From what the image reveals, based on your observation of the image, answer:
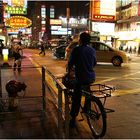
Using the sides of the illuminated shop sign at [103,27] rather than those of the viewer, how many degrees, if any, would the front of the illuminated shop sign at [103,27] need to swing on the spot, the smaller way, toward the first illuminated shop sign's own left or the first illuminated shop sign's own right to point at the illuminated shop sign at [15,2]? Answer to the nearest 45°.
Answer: approximately 45° to the first illuminated shop sign's own right

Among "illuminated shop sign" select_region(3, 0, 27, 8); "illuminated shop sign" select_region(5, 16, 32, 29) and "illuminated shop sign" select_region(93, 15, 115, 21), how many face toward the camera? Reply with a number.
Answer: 3

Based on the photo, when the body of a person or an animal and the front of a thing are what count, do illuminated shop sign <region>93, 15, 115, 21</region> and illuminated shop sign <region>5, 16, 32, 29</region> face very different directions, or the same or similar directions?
same or similar directions

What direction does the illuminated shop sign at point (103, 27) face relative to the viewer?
toward the camera

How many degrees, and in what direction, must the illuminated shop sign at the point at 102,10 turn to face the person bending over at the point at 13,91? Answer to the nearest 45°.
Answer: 0° — it already faces it

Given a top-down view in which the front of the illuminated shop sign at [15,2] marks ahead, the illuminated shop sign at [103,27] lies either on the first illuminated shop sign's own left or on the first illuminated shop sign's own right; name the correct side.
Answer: on the first illuminated shop sign's own left

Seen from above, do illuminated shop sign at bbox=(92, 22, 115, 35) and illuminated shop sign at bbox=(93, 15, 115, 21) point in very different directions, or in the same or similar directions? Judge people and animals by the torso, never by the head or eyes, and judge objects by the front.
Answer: same or similar directions

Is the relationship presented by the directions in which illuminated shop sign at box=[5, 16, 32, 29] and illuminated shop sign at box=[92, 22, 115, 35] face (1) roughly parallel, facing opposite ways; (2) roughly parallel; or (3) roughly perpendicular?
roughly parallel

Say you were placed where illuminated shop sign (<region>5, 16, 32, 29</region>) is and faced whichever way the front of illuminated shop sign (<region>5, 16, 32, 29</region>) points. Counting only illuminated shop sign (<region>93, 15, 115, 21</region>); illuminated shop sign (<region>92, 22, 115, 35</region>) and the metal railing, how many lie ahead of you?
1

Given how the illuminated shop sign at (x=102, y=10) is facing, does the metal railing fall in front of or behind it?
in front

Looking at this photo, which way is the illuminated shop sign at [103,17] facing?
toward the camera

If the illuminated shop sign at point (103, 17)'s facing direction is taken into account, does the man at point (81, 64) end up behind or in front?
in front

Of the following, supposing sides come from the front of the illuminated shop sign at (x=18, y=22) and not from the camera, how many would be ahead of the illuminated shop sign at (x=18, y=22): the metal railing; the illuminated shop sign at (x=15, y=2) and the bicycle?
2

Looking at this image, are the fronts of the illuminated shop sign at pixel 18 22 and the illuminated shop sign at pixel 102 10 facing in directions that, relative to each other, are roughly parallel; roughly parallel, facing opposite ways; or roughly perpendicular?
roughly parallel

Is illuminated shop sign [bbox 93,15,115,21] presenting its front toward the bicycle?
yes

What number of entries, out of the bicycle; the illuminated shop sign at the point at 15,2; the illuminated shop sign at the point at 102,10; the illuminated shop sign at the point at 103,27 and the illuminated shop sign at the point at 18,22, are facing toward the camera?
4

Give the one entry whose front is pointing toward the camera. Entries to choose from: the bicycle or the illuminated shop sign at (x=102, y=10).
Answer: the illuminated shop sign

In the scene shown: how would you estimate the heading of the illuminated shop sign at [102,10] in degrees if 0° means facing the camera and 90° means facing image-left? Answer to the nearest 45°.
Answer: approximately 0°

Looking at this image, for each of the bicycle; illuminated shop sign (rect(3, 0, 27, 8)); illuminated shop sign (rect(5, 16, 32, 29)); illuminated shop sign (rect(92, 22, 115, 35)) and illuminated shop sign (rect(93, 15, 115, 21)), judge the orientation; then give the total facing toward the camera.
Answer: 4
